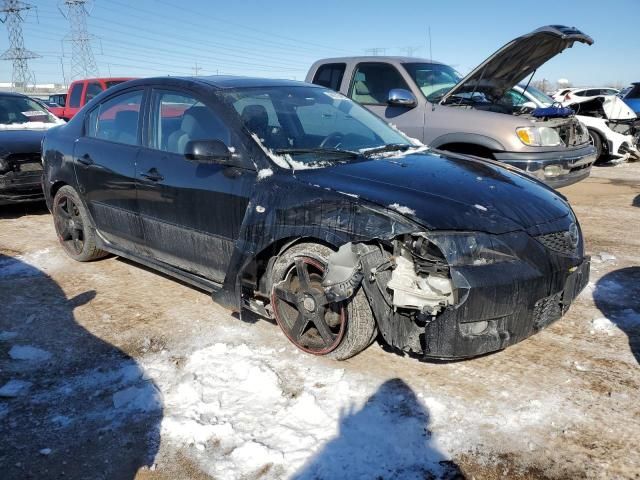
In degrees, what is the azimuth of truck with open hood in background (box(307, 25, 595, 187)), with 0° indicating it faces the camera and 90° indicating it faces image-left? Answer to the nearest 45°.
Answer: approximately 315°

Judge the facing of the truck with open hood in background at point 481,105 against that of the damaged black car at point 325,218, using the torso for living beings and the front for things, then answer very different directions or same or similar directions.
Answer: same or similar directions

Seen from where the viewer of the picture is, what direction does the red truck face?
facing the viewer and to the right of the viewer

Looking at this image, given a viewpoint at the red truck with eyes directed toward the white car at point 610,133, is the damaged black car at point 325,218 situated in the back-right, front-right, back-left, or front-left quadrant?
front-right

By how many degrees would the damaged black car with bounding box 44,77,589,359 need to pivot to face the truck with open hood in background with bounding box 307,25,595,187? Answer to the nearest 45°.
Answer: approximately 90° to its left

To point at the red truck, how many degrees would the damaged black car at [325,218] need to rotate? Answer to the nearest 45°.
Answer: approximately 180°

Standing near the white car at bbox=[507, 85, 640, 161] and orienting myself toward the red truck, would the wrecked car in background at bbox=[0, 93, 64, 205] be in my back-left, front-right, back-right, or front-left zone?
front-left

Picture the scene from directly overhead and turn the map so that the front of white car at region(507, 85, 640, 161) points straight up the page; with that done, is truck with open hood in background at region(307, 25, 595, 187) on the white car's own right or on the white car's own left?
on the white car's own right

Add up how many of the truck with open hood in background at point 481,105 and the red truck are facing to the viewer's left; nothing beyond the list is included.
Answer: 0

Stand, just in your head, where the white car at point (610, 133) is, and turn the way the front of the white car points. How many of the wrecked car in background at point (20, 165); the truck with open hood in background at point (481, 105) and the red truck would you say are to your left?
0

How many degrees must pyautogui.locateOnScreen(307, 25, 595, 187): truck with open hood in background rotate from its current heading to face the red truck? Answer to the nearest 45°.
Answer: approximately 180°

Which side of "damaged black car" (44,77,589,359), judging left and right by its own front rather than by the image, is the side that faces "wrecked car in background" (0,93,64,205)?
back

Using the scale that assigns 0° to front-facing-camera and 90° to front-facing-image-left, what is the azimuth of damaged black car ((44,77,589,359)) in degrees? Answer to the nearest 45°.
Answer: approximately 315°
